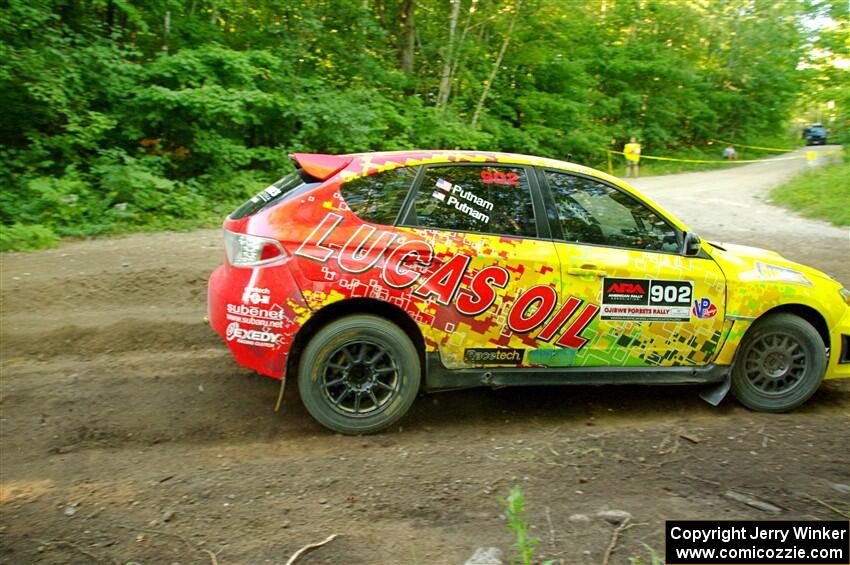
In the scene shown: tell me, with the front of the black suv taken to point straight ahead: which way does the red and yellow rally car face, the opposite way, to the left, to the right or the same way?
to the left

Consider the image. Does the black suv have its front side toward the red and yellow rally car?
yes

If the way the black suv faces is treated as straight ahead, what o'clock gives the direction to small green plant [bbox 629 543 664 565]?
The small green plant is roughly at 12 o'clock from the black suv.

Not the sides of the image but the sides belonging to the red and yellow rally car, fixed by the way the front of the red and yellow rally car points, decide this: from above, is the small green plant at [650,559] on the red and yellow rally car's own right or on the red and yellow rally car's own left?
on the red and yellow rally car's own right

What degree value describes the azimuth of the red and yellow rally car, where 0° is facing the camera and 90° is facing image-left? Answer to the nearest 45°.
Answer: approximately 270°

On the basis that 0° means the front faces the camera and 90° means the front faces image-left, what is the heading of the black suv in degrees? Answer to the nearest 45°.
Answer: approximately 0°

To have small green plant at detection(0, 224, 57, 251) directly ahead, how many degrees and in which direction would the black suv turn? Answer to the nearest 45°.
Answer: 0° — it already faces it

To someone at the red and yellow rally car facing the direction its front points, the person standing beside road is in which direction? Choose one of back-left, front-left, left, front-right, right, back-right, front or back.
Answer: left

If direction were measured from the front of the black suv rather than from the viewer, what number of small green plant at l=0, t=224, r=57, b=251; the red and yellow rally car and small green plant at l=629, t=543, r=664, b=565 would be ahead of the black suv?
3

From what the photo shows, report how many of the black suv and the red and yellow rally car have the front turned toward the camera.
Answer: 1

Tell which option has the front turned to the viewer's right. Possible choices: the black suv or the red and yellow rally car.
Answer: the red and yellow rally car

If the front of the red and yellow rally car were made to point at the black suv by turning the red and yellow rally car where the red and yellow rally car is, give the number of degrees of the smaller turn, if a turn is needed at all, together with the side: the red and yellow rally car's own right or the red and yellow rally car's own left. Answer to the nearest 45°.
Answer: approximately 45° to the red and yellow rally car's own left
